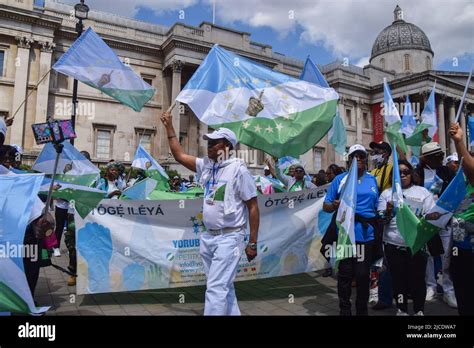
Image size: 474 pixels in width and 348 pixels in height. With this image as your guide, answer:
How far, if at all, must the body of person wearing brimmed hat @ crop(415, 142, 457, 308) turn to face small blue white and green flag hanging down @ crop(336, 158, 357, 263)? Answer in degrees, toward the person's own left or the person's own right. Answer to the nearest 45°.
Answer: approximately 45° to the person's own right

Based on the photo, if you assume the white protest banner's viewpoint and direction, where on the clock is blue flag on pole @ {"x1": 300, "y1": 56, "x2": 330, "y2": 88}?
The blue flag on pole is roughly at 8 o'clock from the white protest banner.

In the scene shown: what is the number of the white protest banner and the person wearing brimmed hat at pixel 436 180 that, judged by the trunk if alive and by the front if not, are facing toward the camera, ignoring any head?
2

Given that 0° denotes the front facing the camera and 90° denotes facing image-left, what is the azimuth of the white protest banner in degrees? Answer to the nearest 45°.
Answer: approximately 0°

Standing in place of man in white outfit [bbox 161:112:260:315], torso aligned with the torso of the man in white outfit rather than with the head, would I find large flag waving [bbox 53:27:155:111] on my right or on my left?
on my right

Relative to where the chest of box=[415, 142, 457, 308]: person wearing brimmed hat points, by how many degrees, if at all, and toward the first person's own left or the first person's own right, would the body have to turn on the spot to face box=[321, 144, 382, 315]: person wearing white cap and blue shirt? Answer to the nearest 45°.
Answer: approximately 45° to the first person's own right

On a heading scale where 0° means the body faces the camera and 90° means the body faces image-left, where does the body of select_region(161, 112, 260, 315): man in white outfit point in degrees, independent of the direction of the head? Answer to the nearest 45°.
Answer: approximately 45°

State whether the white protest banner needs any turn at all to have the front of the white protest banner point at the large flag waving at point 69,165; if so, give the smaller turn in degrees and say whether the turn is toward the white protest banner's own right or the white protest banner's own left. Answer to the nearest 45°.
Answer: approximately 135° to the white protest banner's own right
